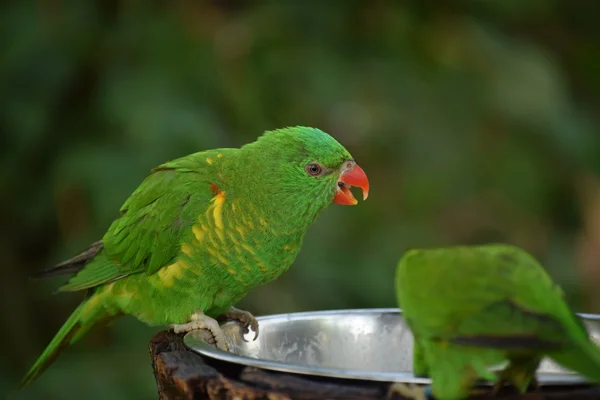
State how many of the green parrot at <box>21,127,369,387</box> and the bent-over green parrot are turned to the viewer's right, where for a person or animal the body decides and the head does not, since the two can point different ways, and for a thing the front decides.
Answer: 1

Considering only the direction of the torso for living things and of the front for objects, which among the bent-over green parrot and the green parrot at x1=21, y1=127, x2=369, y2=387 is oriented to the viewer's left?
the bent-over green parrot

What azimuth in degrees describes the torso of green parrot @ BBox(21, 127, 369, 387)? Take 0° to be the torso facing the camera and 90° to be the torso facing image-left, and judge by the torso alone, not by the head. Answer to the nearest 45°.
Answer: approximately 270°

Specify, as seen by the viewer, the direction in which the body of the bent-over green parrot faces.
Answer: to the viewer's left

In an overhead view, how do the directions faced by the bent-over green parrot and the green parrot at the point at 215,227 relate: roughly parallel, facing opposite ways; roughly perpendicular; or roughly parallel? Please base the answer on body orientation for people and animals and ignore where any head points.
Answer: roughly parallel, facing opposite ways

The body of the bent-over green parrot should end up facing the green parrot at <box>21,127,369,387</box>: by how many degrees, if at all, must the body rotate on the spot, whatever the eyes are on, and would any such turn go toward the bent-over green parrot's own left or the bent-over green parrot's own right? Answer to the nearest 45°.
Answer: approximately 45° to the bent-over green parrot's own right
